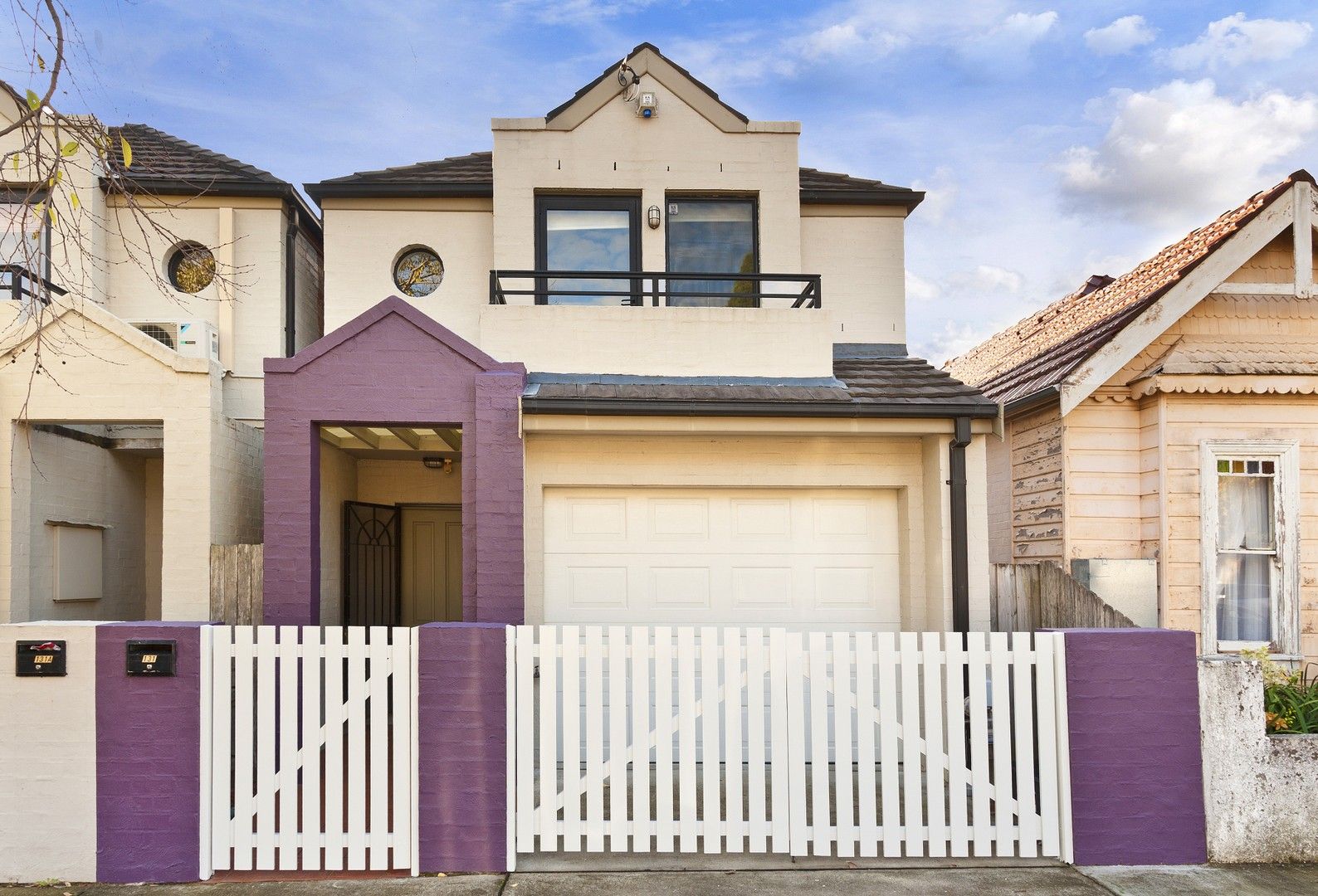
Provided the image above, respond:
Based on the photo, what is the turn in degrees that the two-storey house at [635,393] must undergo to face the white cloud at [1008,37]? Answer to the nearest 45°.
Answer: approximately 135° to its left

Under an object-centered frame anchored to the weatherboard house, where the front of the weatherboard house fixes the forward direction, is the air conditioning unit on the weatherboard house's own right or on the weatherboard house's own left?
on the weatherboard house's own right

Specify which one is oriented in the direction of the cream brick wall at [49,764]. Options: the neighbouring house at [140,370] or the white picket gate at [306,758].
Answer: the neighbouring house

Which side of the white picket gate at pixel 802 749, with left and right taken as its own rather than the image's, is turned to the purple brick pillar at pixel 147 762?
right

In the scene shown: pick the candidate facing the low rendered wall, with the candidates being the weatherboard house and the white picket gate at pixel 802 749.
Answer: the weatherboard house

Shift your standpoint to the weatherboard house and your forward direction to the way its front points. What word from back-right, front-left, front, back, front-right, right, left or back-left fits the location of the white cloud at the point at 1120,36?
back

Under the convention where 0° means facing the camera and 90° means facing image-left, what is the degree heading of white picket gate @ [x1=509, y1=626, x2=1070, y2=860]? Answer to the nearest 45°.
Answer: approximately 0°
